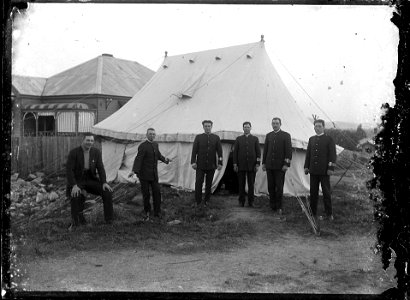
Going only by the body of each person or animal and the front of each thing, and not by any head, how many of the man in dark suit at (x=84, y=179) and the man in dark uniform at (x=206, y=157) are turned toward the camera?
2

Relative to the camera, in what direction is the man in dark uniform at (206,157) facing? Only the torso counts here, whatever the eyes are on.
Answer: toward the camera

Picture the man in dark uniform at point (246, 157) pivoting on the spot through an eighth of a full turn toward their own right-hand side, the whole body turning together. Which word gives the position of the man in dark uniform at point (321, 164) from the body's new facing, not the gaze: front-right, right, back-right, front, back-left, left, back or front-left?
left

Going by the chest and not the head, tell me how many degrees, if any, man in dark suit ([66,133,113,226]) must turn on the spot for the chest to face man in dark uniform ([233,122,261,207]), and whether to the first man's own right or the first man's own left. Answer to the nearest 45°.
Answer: approximately 135° to the first man's own left

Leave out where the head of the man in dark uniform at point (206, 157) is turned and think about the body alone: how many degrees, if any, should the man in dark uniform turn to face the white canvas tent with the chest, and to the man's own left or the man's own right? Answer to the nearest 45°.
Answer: approximately 180°

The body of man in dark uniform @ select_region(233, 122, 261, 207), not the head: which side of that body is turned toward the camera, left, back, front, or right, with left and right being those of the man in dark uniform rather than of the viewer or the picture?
front

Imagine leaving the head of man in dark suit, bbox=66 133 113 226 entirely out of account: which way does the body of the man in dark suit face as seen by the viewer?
toward the camera

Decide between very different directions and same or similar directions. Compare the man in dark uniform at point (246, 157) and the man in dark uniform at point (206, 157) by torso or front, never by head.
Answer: same or similar directions

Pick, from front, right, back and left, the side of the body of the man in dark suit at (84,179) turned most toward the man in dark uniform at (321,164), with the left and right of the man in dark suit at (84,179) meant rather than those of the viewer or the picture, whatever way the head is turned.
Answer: left

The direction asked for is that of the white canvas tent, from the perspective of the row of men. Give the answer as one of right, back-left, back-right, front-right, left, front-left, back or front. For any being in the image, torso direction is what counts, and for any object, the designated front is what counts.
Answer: back
